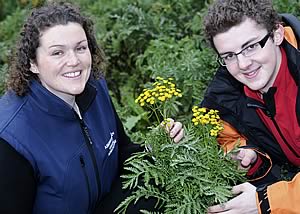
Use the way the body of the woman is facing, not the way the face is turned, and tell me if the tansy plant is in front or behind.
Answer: in front

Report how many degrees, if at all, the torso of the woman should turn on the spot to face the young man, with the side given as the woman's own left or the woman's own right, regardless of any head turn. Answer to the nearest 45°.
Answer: approximately 45° to the woman's own left

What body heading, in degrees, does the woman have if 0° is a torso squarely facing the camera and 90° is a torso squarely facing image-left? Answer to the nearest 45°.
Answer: approximately 315°

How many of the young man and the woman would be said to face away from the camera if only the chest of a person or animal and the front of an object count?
0

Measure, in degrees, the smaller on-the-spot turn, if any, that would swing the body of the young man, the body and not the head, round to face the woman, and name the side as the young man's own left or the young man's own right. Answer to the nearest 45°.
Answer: approximately 45° to the young man's own right

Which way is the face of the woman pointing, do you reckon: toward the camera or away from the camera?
toward the camera

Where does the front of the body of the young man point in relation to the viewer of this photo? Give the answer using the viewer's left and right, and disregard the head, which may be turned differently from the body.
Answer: facing the viewer and to the left of the viewer
